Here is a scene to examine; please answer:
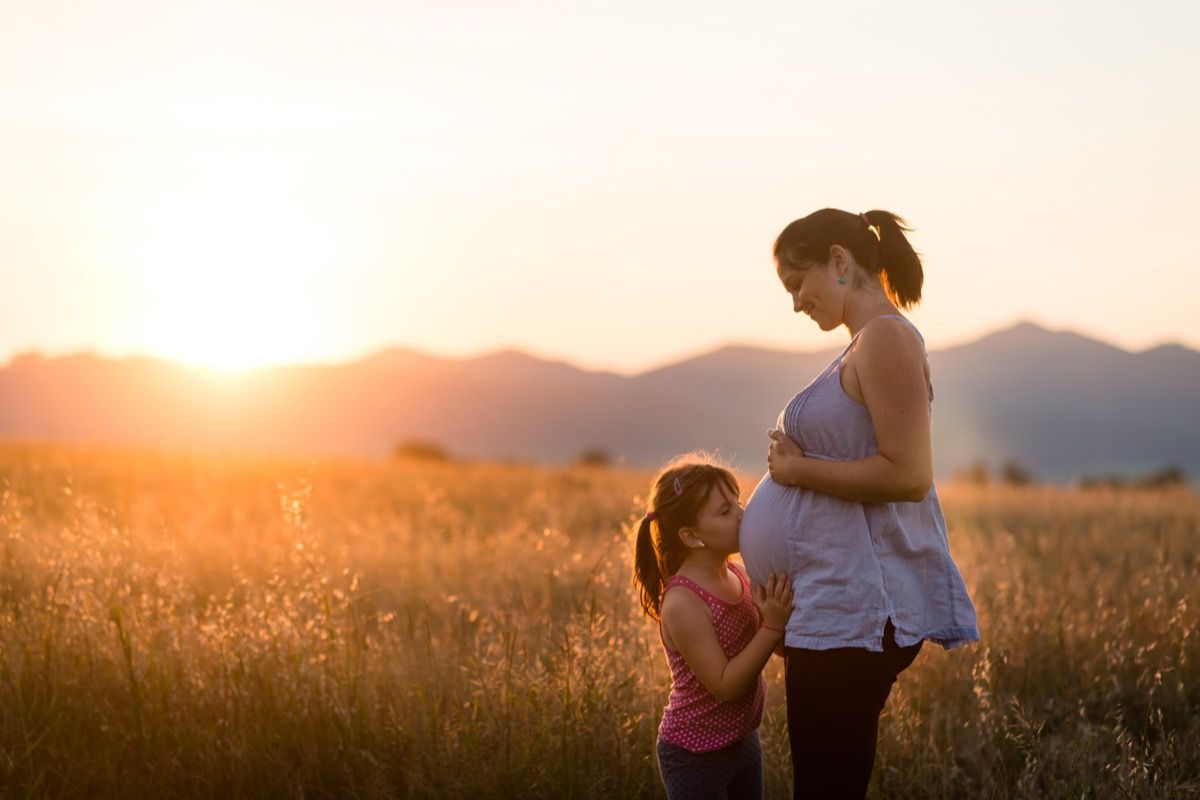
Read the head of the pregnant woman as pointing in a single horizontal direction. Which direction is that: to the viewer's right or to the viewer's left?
to the viewer's left

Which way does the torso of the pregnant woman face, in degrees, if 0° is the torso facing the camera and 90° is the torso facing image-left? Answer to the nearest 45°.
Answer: approximately 90°

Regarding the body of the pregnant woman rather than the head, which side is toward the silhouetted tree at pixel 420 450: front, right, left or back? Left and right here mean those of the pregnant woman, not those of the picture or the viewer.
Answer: right

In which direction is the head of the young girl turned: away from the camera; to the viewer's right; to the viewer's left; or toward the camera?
to the viewer's right
